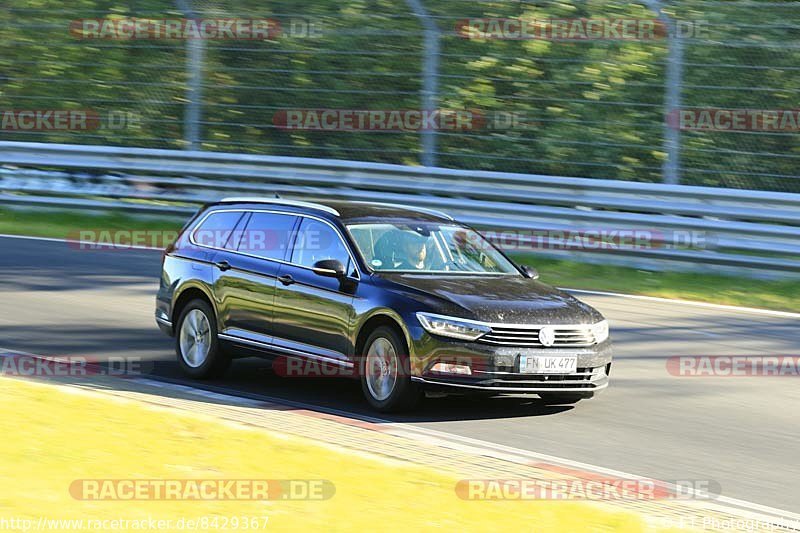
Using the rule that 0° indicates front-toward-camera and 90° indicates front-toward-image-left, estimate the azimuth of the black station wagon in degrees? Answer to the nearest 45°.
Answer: approximately 315°

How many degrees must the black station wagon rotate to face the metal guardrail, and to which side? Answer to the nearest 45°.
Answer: approximately 135° to its left
